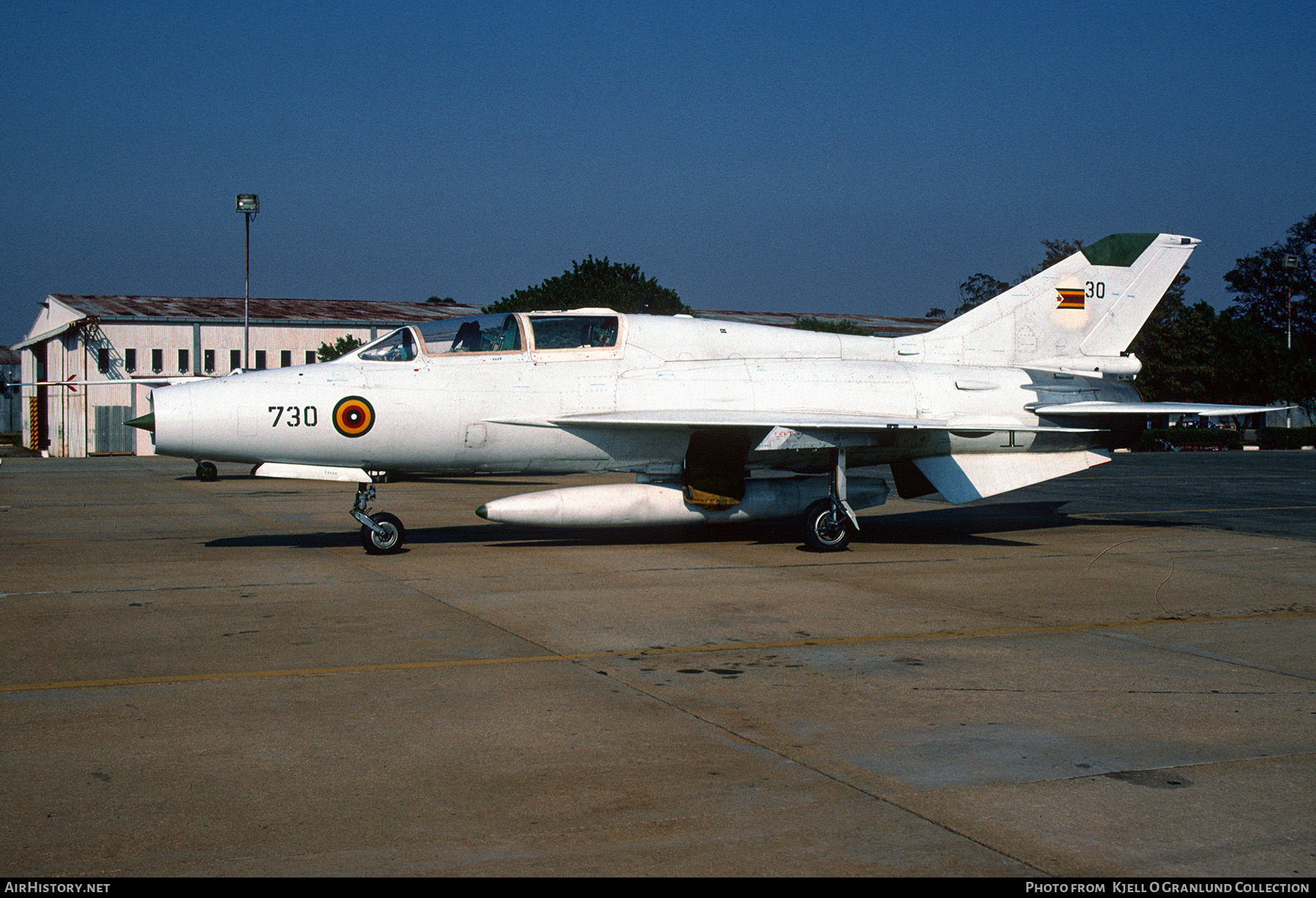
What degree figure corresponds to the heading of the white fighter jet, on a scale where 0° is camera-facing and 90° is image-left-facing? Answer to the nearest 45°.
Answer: approximately 90°
